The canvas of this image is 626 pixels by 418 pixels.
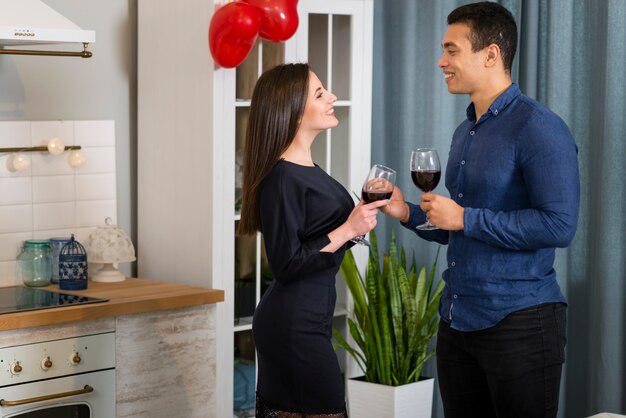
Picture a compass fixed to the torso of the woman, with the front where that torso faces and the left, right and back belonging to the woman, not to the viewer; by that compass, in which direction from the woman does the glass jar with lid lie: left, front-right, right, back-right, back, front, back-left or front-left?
back-left

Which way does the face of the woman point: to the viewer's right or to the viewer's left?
to the viewer's right

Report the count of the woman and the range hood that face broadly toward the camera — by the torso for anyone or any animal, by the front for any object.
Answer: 1

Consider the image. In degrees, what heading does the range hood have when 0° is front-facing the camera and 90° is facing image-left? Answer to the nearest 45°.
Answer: approximately 0°

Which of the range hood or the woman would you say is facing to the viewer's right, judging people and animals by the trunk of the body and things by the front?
the woman

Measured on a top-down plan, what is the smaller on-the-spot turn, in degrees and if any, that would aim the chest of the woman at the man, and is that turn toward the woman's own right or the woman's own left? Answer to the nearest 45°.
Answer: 0° — they already face them

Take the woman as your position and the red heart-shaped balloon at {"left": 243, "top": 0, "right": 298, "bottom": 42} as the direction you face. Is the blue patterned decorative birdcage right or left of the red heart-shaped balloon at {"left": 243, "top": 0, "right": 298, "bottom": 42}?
left

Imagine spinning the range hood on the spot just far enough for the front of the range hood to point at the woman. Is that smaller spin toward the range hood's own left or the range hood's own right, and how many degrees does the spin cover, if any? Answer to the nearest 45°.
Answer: approximately 45° to the range hood's own left
